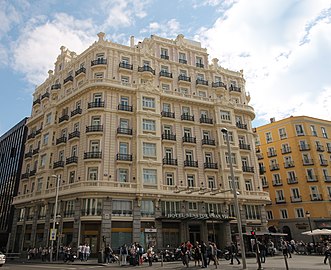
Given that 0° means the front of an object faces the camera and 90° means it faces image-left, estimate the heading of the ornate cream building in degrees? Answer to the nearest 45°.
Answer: approximately 315°
